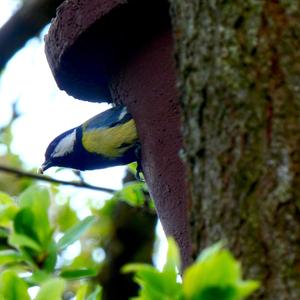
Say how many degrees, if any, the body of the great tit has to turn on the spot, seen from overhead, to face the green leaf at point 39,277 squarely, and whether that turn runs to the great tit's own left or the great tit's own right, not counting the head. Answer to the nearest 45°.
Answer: approximately 90° to the great tit's own left

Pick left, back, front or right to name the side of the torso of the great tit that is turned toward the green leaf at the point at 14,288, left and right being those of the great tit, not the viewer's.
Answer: left

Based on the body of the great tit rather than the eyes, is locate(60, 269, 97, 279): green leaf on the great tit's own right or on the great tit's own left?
on the great tit's own left

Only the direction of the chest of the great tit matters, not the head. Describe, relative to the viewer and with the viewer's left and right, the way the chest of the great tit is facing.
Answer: facing to the left of the viewer
